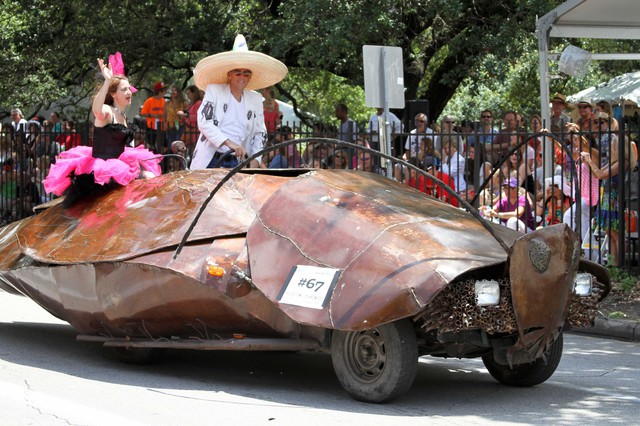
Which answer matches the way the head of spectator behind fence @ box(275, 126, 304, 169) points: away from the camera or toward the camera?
toward the camera

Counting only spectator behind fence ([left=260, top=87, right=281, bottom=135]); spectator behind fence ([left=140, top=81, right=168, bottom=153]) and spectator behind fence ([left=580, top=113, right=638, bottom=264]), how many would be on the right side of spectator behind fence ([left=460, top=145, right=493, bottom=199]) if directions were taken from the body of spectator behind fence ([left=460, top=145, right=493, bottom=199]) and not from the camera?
2

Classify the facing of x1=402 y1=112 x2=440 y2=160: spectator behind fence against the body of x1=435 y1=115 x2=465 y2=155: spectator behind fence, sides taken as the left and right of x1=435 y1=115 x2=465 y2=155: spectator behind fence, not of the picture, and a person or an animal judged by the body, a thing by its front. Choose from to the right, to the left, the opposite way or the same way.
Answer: the same way

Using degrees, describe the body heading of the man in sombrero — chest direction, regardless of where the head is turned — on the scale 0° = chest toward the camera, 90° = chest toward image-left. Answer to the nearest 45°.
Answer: approximately 315°

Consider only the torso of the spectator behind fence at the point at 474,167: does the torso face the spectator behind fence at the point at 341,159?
no

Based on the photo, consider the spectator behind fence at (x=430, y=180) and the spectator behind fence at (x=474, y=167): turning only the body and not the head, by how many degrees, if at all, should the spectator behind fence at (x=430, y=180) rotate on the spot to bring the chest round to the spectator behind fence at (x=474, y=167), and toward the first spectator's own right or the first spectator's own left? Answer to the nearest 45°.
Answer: approximately 135° to the first spectator's own left

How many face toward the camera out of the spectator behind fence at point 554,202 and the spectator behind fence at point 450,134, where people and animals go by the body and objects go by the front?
2

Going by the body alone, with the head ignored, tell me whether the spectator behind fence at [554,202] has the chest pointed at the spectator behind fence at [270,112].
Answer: no

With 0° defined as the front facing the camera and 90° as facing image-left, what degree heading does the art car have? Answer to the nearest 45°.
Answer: approximately 315°

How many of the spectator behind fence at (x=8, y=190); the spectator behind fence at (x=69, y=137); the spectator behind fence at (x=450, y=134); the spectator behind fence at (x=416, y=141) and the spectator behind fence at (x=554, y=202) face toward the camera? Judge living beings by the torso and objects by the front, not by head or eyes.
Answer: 5

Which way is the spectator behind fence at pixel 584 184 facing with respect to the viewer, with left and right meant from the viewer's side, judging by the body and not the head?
facing the viewer and to the left of the viewer

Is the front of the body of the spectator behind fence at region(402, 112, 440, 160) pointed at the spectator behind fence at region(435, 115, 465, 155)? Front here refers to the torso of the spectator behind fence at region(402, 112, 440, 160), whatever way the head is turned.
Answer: no

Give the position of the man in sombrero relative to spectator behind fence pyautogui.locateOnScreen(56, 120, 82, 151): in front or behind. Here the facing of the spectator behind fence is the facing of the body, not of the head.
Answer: in front

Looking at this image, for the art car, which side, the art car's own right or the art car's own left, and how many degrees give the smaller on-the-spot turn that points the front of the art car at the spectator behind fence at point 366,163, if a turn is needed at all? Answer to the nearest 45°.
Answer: approximately 135° to the art car's own left

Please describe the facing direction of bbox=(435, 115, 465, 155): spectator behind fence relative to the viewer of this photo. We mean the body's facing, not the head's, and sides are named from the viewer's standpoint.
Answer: facing the viewer

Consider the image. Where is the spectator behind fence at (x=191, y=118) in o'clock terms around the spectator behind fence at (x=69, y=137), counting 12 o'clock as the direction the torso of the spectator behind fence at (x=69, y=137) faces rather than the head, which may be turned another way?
the spectator behind fence at (x=191, y=118) is roughly at 10 o'clock from the spectator behind fence at (x=69, y=137).

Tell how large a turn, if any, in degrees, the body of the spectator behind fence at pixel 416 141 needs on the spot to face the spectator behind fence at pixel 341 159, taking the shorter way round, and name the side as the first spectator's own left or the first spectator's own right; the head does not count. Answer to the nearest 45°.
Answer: approximately 90° to the first spectator's own right

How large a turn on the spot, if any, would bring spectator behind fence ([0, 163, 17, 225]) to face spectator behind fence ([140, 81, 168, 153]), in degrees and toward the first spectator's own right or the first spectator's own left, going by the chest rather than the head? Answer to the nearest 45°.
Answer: approximately 90° to the first spectator's own left

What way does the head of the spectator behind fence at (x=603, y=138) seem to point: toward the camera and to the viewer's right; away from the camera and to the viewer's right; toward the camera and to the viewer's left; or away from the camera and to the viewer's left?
toward the camera and to the viewer's left

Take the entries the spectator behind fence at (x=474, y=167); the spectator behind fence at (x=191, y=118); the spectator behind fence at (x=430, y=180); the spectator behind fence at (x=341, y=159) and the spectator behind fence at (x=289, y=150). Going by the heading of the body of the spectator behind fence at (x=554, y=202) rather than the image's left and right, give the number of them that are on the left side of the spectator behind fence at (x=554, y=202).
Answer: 0

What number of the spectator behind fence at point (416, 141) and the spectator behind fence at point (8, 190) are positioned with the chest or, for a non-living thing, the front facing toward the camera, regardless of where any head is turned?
2
